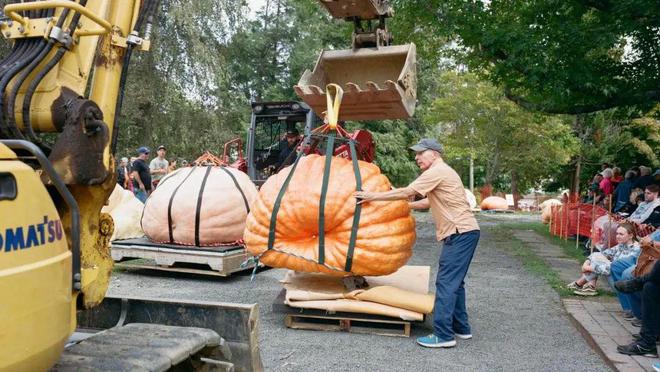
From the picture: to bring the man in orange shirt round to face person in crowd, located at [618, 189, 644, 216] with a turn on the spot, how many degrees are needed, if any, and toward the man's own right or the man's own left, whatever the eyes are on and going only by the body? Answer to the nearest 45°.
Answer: approximately 135° to the man's own right

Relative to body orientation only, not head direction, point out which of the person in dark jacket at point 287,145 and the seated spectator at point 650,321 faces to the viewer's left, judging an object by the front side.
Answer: the seated spectator

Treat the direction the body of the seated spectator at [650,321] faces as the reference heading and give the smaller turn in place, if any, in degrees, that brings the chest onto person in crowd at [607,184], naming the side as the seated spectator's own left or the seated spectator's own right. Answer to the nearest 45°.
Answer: approximately 90° to the seated spectator's own right

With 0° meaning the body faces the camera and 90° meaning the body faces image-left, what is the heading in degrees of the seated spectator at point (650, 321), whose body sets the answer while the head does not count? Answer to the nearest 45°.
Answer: approximately 90°

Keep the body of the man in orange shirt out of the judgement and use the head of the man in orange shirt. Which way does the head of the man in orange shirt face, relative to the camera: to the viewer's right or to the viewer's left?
to the viewer's left

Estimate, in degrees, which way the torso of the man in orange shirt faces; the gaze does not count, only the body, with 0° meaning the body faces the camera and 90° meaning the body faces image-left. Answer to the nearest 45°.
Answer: approximately 90°

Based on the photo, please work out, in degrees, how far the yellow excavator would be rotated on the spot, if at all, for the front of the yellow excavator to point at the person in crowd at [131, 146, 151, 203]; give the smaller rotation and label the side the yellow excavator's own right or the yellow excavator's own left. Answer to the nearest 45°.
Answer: approximately 45° to the yellow excavator's own left

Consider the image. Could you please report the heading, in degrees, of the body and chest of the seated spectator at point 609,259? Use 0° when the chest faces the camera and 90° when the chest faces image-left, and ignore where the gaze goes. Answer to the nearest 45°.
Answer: approximately 90°

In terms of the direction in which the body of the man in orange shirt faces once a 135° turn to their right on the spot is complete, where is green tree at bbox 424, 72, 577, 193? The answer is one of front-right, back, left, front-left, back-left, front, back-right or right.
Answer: front-left

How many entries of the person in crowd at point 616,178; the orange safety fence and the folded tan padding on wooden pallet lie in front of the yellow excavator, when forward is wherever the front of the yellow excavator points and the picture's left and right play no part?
3
